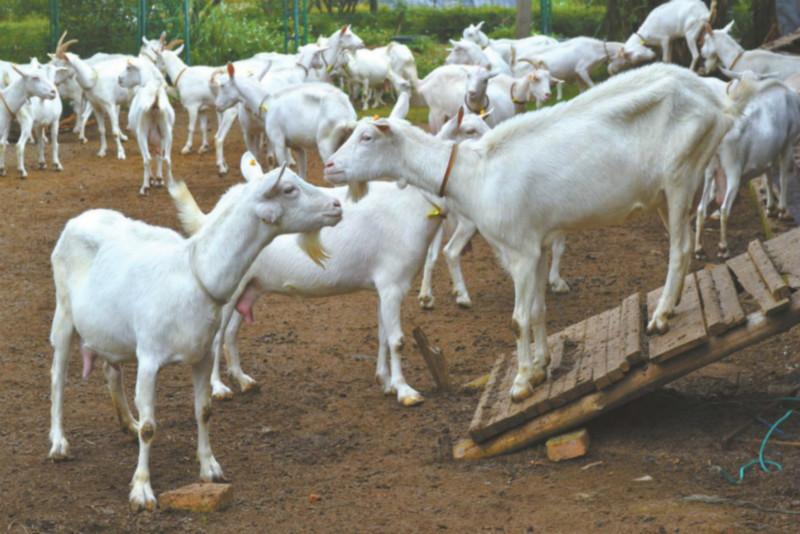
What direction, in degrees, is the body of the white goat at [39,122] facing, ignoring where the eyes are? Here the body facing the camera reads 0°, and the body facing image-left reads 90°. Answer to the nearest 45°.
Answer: approximately 315°

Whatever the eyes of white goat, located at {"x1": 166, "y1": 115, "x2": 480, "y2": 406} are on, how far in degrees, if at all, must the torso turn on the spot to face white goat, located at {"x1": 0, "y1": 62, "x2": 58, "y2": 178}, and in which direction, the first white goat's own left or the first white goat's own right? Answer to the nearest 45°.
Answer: approximately 135° to the first white goat's own left

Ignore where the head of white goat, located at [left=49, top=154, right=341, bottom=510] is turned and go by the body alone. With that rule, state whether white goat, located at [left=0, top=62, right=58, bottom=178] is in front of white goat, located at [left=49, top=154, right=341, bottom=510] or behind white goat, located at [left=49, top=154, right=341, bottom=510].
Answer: behind

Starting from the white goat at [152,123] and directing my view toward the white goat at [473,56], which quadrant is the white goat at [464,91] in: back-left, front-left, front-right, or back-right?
front-right

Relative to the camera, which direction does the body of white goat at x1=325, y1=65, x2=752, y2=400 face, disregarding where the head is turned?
to the viewer's left

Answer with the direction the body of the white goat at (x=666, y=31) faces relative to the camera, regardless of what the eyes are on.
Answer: to the viewer's left

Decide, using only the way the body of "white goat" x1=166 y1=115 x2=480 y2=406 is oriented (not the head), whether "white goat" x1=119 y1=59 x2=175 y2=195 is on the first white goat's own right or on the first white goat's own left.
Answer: on the first white goat's own left
